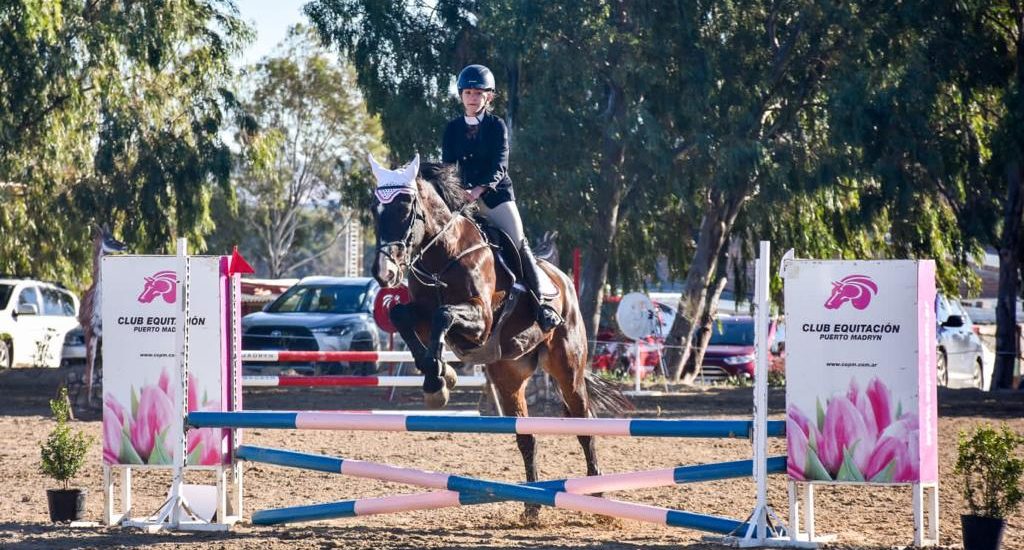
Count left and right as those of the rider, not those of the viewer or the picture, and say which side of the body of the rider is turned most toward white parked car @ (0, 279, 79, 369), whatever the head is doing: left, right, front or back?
right

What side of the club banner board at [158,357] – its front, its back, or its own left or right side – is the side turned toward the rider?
left

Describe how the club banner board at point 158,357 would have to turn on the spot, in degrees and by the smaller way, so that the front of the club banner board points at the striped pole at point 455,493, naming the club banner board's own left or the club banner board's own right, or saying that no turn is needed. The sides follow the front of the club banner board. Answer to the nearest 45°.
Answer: approximately 45° to the club banner board's own left

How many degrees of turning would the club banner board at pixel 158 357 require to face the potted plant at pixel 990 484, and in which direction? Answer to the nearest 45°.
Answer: approximately 45° to its left

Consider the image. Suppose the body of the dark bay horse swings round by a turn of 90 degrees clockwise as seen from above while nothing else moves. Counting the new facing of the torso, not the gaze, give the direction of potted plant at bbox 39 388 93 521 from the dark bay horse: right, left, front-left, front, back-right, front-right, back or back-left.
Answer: front-left

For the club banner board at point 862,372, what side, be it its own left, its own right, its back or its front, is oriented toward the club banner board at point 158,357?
right

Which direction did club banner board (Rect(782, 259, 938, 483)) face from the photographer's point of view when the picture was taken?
facing the viewer

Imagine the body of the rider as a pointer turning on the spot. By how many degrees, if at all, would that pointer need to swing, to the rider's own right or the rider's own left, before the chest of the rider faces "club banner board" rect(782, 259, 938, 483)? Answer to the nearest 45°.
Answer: approximately 90° to the rider's own left

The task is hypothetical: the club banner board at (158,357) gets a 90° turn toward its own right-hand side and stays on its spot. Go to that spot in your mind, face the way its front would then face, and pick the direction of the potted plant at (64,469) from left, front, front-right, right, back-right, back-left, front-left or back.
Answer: front-right

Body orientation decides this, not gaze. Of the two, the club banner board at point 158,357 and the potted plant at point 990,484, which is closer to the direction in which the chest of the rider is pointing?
the club banner board

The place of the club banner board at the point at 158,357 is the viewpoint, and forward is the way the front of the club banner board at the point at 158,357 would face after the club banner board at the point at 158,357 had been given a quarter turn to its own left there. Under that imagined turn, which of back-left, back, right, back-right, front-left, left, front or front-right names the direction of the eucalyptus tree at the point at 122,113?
left

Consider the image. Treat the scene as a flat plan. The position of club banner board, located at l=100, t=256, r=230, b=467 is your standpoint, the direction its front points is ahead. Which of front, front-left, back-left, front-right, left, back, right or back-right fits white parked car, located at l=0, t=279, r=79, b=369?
back
